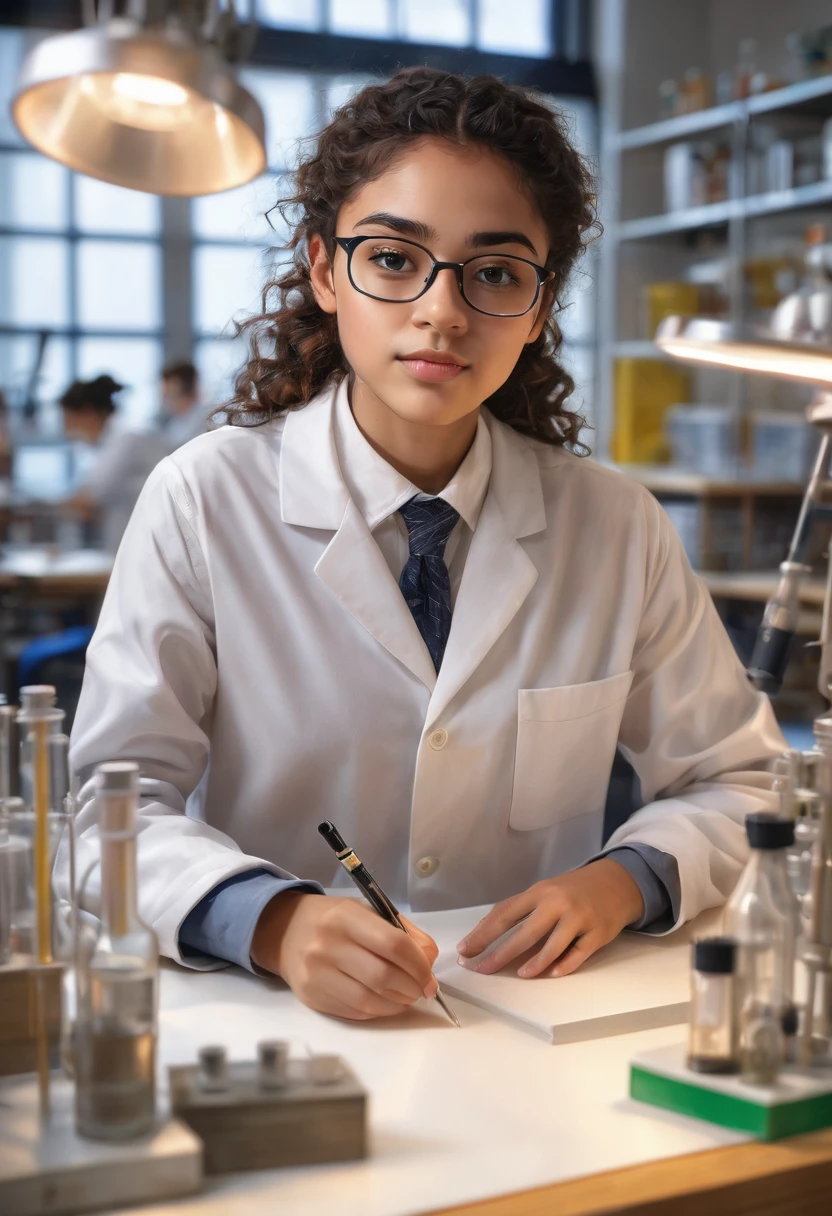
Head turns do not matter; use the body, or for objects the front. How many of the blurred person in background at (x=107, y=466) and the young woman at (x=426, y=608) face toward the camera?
1

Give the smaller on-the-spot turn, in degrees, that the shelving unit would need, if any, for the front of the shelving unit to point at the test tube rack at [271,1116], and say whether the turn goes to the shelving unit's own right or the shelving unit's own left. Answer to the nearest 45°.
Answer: approximately 45° to the shelving unit's own left

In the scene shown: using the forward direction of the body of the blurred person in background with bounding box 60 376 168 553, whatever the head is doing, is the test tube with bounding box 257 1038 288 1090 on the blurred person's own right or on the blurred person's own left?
on the blurred person's own left

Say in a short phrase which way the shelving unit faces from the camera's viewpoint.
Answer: facing the viewer and to the left of the viewer

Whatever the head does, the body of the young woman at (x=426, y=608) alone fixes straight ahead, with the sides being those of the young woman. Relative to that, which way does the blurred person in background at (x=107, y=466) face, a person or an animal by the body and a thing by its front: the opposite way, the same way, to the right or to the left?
to the right

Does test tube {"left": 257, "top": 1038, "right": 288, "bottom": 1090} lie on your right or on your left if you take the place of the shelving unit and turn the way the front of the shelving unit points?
on your left

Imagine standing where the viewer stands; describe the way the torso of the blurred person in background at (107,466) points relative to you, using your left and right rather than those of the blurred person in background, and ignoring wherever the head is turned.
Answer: facing to the left of the viewer

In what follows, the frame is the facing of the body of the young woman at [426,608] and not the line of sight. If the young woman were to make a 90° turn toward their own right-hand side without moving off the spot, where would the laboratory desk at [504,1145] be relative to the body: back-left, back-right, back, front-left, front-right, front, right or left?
left

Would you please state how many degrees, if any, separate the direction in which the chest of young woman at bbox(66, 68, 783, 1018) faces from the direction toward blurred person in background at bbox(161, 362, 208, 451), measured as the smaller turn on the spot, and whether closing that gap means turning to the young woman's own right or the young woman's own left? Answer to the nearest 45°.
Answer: approximately 180°

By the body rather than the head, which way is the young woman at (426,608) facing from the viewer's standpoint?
toward the camera

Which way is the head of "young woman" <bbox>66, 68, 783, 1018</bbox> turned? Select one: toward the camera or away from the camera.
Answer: toward the camera

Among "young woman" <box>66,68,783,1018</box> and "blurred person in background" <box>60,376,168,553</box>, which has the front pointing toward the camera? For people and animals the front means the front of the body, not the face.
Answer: the young woman

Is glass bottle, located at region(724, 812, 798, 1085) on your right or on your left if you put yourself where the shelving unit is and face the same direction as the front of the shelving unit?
on your left

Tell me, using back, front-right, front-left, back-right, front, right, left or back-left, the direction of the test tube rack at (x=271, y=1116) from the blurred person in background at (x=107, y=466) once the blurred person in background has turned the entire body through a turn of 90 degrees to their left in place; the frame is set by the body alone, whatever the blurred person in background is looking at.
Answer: front

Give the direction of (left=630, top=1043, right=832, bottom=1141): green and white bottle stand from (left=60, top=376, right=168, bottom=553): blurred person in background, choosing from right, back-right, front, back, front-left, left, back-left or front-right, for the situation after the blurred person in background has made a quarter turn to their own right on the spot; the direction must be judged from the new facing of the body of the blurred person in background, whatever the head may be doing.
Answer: back
